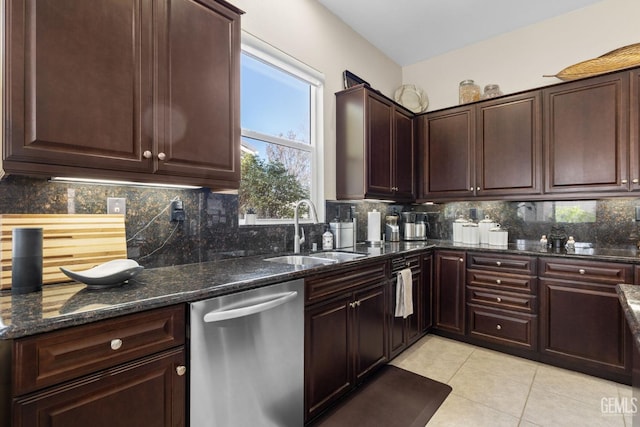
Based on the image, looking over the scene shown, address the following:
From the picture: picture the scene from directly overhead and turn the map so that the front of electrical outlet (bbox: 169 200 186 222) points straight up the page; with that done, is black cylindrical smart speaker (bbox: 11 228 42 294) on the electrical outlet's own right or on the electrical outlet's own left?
on the electrical outlet's own right

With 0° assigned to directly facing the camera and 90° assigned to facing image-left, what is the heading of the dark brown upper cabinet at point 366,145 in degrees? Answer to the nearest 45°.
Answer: approximately 315°

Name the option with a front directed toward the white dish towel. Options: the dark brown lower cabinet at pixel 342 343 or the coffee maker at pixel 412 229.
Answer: the coffee maker

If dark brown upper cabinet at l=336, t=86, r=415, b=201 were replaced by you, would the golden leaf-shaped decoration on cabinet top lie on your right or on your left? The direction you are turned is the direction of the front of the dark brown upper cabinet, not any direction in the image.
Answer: on your left

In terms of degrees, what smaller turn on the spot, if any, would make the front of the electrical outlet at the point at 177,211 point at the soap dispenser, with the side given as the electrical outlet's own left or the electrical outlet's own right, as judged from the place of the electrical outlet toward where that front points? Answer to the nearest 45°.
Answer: approximately 45° to the electrical outlet's own left

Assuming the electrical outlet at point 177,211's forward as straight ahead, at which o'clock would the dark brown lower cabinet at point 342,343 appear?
The dark brown lower cabinet is roughly at 11 o'clock from the electrical outlet.

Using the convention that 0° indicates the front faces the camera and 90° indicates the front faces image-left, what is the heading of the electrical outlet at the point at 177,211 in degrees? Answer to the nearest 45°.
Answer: approximately 315°

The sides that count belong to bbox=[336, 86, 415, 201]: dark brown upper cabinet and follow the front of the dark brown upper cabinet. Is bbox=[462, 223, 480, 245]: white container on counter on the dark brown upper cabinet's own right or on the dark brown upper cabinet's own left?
on the dark brown upper cabinet's own left

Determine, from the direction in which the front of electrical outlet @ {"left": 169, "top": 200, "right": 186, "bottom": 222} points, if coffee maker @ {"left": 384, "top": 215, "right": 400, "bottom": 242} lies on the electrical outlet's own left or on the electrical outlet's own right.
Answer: on the electrical outlet's own left
